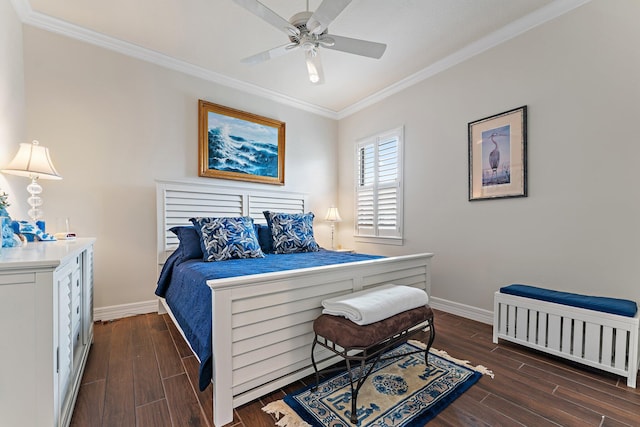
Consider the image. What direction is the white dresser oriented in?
to the viewer's right

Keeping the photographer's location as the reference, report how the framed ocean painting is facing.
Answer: facing the viewer and to the right of the viewer

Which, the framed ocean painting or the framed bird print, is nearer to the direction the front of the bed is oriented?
the framed bird print

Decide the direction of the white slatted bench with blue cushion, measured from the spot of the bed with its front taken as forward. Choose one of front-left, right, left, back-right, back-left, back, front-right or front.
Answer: front-left

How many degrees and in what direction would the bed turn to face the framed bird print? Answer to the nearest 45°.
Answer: approximately 45° to its left

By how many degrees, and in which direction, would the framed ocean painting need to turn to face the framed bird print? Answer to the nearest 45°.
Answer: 0° — it already faces it

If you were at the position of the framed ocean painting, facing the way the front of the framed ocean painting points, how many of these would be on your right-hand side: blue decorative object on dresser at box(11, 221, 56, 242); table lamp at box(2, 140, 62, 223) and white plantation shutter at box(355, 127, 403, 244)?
2

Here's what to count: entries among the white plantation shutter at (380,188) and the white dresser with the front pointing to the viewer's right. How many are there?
1

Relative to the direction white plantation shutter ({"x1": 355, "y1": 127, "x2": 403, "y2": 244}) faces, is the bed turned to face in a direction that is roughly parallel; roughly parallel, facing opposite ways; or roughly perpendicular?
roughly perpendicular

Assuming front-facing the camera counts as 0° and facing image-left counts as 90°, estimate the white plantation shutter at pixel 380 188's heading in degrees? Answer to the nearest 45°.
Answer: approximately 45°

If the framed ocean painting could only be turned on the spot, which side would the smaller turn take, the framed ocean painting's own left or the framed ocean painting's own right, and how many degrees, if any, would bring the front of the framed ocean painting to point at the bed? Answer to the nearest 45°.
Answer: approximately 45° to the framed ocean painting's own right

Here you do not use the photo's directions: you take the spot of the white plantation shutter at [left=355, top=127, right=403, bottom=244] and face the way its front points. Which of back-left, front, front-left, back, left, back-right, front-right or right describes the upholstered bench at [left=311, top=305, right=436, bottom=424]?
front-left

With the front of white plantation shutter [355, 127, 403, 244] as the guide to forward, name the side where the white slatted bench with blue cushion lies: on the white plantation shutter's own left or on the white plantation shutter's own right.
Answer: on the white plantation shutter's own left
